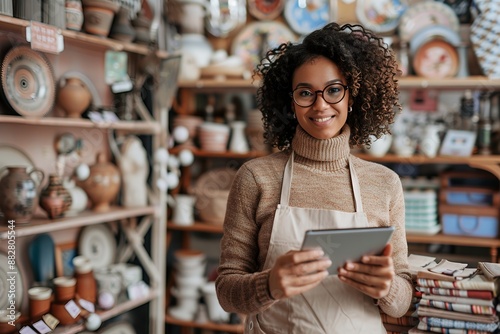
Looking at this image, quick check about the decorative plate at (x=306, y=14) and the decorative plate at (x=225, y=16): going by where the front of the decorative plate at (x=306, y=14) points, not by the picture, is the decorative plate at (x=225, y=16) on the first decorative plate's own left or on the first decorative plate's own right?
on the first decorative plate's own right

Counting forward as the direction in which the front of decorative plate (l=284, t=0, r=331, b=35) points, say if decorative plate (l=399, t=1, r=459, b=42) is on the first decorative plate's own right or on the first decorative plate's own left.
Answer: on the first decorative plate's own left

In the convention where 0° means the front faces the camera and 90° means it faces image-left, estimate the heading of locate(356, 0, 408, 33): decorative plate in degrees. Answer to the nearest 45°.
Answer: approximately 0°

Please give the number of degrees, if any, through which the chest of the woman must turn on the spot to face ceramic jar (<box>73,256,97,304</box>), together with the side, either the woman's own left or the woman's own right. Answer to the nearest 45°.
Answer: approximately 135° to the woman's own right

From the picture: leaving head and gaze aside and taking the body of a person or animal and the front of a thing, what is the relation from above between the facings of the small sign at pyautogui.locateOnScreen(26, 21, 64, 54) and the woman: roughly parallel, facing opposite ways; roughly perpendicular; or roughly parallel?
roughly perpendicular

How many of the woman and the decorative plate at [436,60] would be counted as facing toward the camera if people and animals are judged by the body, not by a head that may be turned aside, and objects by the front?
2

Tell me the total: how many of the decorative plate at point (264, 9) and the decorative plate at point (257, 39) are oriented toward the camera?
2

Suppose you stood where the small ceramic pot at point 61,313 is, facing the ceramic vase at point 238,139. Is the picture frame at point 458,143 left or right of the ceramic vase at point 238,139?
right

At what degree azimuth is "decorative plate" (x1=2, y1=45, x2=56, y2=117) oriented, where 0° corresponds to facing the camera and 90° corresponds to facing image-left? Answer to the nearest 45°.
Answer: approximately 315°
